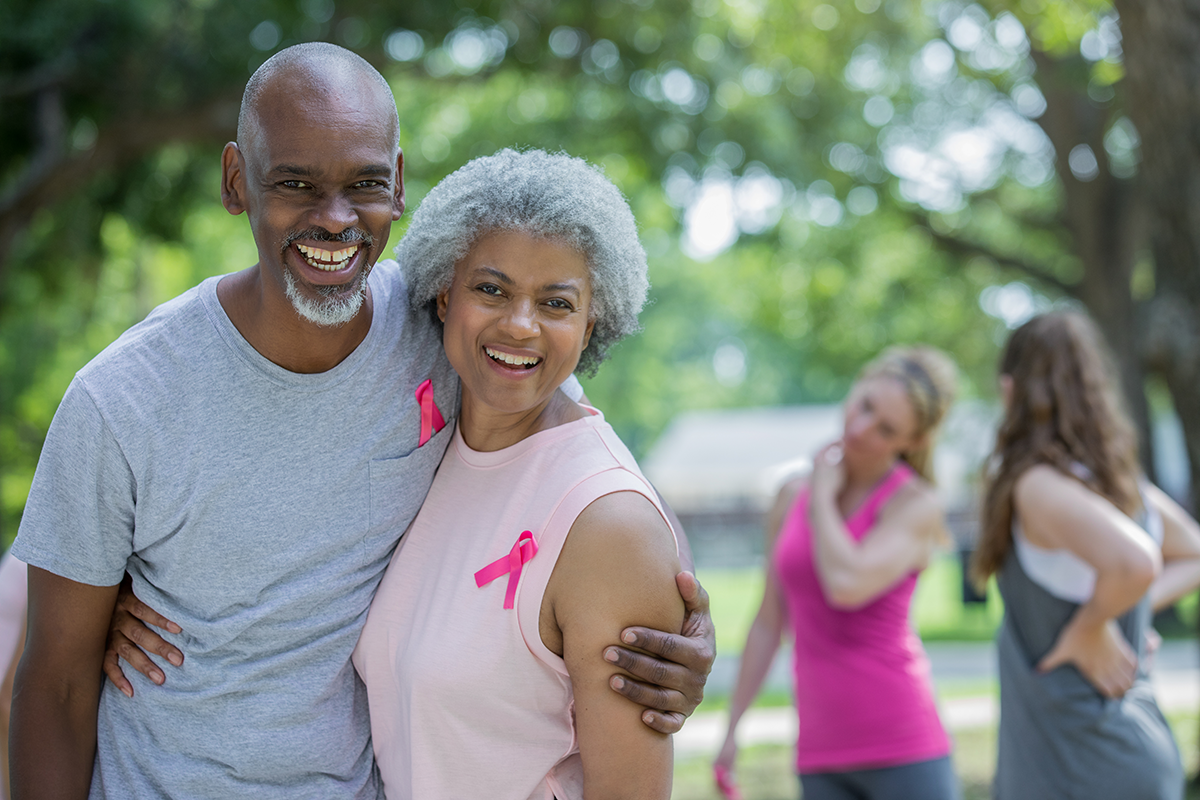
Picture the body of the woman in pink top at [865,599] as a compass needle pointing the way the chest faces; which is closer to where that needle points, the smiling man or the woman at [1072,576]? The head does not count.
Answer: the smiling man

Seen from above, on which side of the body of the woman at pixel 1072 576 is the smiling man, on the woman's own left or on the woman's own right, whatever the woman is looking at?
on the woman's own left

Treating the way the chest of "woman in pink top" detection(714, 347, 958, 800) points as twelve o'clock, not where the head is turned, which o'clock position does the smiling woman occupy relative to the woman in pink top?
The smiling woman is roughly at 11 o'clock from the woman in pink top.

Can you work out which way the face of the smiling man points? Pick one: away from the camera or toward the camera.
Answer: toward the camera

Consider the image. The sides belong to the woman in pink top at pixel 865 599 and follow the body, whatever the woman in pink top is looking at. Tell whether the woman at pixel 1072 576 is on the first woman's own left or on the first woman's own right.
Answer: on the first woman's own left

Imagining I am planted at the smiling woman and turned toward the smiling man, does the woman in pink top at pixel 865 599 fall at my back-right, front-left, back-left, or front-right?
back-right

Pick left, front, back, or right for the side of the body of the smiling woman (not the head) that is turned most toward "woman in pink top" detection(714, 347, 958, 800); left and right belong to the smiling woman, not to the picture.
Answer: back

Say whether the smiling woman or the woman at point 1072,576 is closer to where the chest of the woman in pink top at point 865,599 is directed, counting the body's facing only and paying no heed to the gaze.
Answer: the smiling woman

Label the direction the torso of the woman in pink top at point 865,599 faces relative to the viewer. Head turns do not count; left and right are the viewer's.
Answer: facing the viewer and to the left of the viewer

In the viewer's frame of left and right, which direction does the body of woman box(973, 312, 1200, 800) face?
facing away from the viewer and to the left of the viewer

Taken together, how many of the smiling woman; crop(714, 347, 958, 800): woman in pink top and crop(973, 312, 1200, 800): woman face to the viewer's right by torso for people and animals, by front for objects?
0

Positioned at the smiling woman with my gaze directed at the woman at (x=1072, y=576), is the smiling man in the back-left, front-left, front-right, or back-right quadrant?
back-left

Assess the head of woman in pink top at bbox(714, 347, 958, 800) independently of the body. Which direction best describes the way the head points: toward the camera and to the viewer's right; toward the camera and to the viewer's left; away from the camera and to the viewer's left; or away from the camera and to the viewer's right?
toward the camera and to the viewer's left

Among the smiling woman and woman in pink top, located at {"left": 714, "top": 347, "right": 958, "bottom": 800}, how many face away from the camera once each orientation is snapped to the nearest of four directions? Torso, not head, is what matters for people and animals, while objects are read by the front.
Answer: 0

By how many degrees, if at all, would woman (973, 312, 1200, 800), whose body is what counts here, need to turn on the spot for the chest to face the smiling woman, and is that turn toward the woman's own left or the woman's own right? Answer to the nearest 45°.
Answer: approximately 90° to the woman's own left
